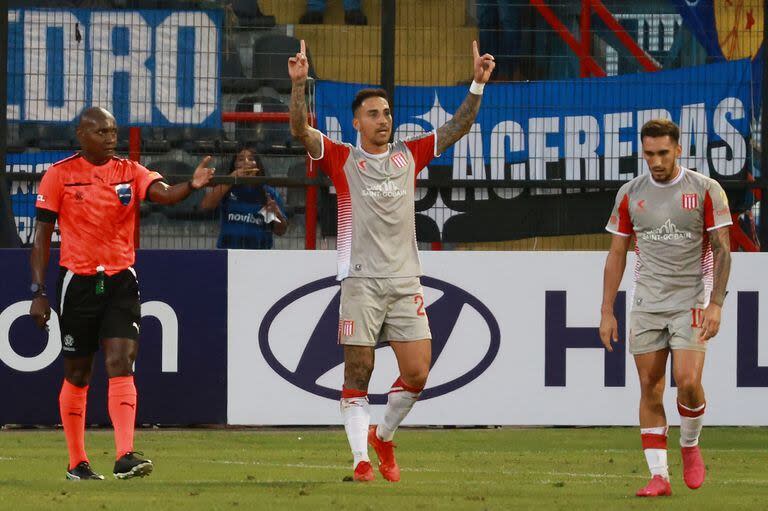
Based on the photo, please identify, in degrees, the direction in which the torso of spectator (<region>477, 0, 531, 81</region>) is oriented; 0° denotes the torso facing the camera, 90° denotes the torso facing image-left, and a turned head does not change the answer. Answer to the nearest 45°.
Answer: approximately 0°

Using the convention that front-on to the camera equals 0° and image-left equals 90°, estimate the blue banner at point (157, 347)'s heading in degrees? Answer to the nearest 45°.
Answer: approximately 0°

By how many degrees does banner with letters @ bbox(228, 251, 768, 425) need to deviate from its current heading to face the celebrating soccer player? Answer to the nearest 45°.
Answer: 0° — it already faces them

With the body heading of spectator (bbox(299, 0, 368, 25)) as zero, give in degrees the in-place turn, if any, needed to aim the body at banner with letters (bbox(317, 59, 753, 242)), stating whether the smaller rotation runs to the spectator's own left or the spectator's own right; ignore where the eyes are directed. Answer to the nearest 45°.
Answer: approximately 90° to the spectator's own left

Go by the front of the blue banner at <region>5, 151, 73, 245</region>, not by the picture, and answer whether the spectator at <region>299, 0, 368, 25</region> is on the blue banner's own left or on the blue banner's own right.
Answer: on the blue banner's own left

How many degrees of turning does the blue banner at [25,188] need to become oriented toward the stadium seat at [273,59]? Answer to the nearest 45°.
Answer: approximately 90° to its left
